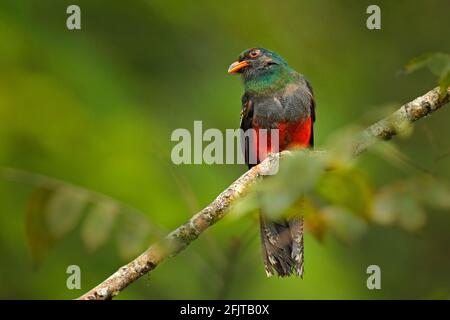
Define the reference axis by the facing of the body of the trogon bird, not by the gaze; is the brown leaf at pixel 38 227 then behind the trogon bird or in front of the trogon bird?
in front

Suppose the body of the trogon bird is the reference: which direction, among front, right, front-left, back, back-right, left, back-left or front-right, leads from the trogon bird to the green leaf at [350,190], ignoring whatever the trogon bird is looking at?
front

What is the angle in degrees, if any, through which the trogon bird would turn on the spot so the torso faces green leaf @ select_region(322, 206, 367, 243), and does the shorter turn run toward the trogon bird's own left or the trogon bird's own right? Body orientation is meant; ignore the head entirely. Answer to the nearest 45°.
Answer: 0° — it already faces it

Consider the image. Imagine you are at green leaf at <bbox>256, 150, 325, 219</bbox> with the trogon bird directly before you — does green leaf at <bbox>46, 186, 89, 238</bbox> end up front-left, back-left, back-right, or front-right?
front-left

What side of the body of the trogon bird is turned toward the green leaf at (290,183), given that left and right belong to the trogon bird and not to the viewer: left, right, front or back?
front

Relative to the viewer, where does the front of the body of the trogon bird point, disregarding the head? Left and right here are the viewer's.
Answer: facing the viewer
